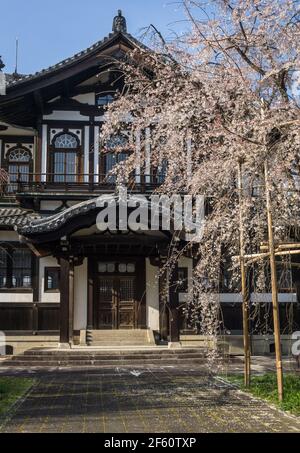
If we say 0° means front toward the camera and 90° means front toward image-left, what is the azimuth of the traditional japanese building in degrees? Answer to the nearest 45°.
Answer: approximately 0°
